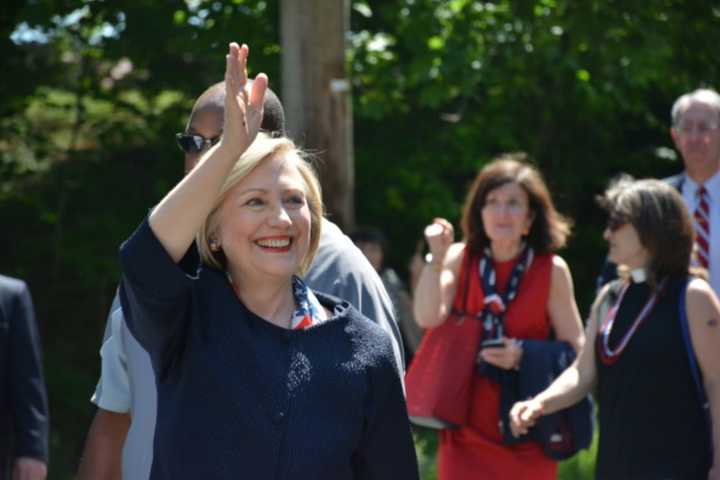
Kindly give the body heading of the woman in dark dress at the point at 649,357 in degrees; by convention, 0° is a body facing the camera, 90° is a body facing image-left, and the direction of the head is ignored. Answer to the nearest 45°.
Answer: approximately 45°

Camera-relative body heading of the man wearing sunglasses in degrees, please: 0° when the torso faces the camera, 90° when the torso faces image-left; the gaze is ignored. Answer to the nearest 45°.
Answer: approximately 45°

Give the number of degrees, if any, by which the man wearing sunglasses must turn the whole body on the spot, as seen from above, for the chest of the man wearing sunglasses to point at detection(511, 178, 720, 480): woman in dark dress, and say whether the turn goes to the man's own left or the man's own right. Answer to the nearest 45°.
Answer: approximately 180°

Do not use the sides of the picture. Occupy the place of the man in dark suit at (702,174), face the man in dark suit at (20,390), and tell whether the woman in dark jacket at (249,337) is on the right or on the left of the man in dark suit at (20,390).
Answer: left

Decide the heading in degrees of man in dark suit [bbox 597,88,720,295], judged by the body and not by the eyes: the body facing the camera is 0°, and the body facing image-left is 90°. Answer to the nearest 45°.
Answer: approximately 0°

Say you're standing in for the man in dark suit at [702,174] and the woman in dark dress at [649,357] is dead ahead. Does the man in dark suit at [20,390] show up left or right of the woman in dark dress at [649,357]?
right

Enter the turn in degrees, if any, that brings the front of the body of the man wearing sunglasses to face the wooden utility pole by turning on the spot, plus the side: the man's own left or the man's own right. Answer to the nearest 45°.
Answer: approximately 135° to the man's own right

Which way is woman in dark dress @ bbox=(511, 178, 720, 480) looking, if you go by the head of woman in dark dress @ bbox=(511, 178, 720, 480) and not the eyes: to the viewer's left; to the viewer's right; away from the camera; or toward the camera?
to the viewer's left

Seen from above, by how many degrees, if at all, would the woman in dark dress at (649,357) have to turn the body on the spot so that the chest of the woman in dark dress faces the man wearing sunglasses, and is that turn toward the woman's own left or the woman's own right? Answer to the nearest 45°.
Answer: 0° — they already face them

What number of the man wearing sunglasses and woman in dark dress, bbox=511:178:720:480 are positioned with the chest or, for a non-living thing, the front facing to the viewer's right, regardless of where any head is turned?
0

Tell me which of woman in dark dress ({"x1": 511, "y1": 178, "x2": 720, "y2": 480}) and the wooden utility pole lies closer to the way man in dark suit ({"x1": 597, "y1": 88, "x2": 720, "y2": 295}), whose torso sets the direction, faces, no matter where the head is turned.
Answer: the woman in dark dress

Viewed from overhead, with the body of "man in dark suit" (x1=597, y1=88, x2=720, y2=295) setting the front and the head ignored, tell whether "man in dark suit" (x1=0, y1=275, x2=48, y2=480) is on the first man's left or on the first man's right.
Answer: on the first man's right
